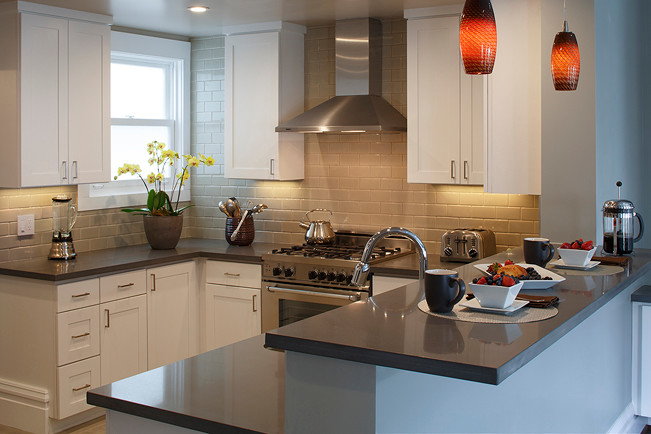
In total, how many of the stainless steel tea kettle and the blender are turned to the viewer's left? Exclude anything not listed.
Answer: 1

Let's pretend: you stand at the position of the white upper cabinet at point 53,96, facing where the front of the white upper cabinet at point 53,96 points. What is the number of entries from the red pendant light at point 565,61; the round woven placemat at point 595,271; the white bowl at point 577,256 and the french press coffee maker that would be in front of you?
4

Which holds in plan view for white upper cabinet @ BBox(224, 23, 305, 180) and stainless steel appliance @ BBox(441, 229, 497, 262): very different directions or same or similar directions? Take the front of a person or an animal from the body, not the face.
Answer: same or similar directions

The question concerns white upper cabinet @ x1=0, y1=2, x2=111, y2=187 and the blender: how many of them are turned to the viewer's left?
0

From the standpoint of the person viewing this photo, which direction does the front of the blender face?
facing the viewer

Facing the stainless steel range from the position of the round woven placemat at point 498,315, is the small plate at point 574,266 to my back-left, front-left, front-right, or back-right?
front-right

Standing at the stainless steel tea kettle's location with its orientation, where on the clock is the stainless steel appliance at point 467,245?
The stainless steel appliance is roughly at 7 o'clock from the stainless steel tea kettle.

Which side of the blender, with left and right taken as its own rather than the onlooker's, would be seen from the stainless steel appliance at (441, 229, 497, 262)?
left

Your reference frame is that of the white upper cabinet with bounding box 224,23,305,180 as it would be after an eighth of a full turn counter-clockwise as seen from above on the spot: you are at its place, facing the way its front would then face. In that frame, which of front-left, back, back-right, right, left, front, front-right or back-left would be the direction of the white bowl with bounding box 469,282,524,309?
front

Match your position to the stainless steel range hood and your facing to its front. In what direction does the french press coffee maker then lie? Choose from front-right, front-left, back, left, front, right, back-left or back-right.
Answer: left

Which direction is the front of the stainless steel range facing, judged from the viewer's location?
facing the viewer and to the left of the viewer

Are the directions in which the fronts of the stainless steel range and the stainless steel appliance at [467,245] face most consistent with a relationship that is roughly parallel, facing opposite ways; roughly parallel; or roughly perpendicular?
roughly parallel

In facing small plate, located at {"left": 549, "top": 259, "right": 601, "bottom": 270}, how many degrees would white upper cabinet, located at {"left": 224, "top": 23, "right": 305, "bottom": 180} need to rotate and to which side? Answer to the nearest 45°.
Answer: approximately 90° to its left

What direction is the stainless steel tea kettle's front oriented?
to the viewer's left

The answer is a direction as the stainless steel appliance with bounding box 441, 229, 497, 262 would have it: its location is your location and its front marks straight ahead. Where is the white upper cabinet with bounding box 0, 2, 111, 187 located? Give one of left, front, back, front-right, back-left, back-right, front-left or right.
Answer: front-right
